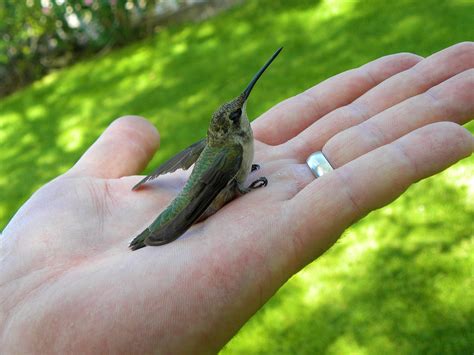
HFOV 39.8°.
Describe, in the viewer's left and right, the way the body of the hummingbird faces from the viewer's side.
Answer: facing away from the viewer and to the right of the viewer
